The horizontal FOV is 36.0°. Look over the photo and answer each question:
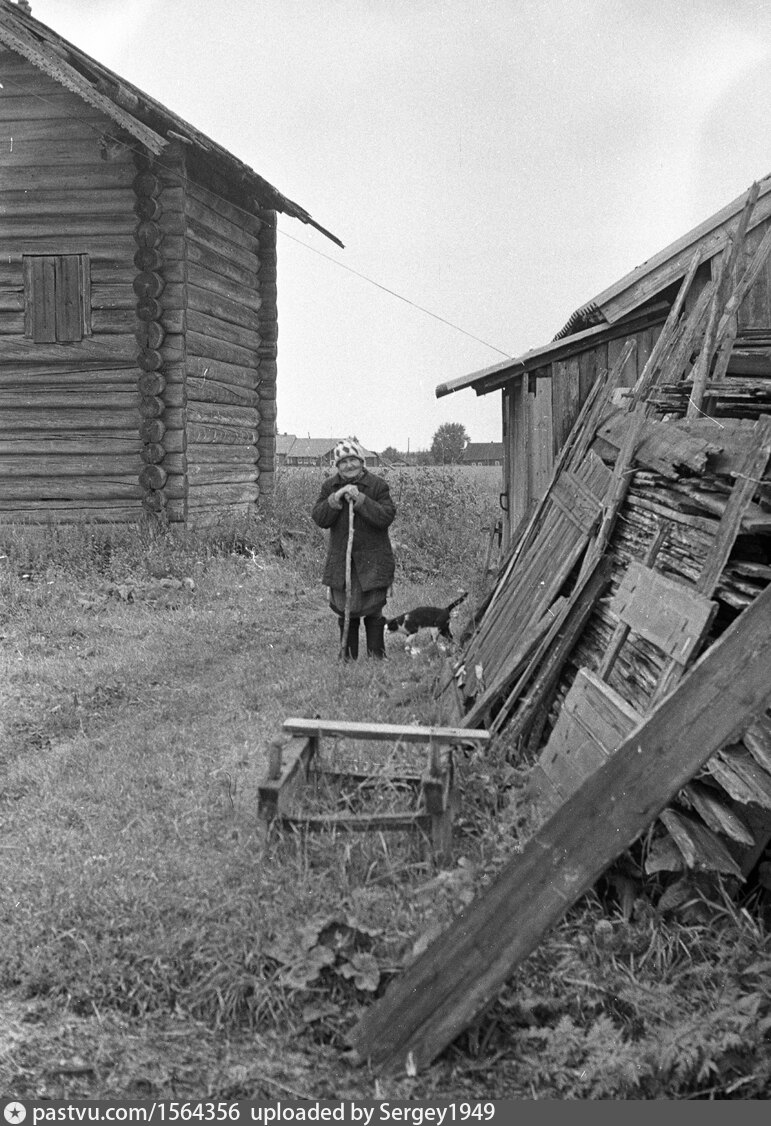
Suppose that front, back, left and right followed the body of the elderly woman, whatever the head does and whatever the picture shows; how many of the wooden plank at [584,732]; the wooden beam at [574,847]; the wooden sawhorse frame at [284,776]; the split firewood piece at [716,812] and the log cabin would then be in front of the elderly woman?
4

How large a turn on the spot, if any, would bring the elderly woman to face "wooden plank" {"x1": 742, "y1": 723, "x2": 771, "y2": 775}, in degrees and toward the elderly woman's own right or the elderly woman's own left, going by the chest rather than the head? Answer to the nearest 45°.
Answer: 0° — they already face it

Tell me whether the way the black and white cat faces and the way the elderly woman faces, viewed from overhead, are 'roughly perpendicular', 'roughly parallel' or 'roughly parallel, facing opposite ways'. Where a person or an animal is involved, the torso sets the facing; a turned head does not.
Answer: roughly perpendicular

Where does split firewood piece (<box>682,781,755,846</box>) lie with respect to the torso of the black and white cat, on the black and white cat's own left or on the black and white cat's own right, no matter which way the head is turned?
on the black and white cat's own left

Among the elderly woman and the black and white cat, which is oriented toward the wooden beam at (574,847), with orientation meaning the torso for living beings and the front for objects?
the elderly woman

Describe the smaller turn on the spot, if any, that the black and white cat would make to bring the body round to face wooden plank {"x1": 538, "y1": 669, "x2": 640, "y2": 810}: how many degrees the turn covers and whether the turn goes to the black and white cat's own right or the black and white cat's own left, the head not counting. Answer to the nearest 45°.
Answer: approximately 90° to the black and white cat's own left

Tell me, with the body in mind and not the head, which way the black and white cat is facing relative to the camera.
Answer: to the viewer's left

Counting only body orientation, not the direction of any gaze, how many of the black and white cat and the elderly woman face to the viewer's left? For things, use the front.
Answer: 1

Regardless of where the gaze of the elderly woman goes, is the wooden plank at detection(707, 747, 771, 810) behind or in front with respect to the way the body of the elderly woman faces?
in front

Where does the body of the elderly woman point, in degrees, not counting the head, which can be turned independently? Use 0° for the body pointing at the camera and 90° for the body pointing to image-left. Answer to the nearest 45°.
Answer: approximately 0°
